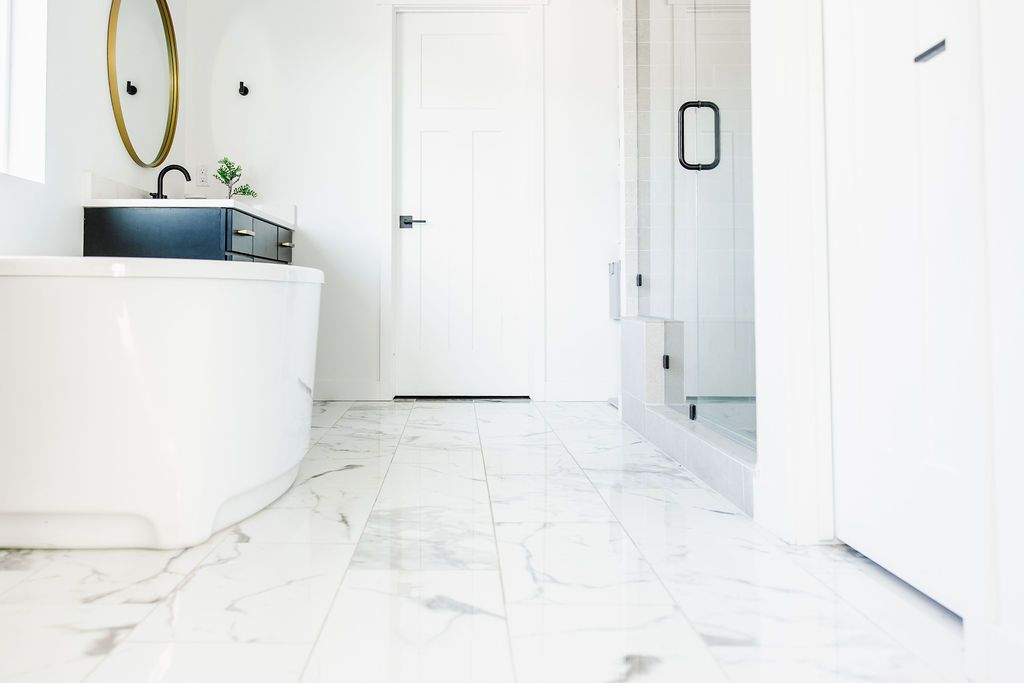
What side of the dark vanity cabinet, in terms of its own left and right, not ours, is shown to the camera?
right

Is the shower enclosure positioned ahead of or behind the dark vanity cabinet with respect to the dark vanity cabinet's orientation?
ahead

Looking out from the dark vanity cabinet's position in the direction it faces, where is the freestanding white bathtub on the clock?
The freestanding white bathtub is roughly at 3 o'clock from the dark vanity cabinet.

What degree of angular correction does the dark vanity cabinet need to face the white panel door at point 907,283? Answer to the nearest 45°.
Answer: approximately 45° to its right

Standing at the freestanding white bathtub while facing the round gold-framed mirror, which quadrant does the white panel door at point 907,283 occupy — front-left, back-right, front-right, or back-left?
back-right
